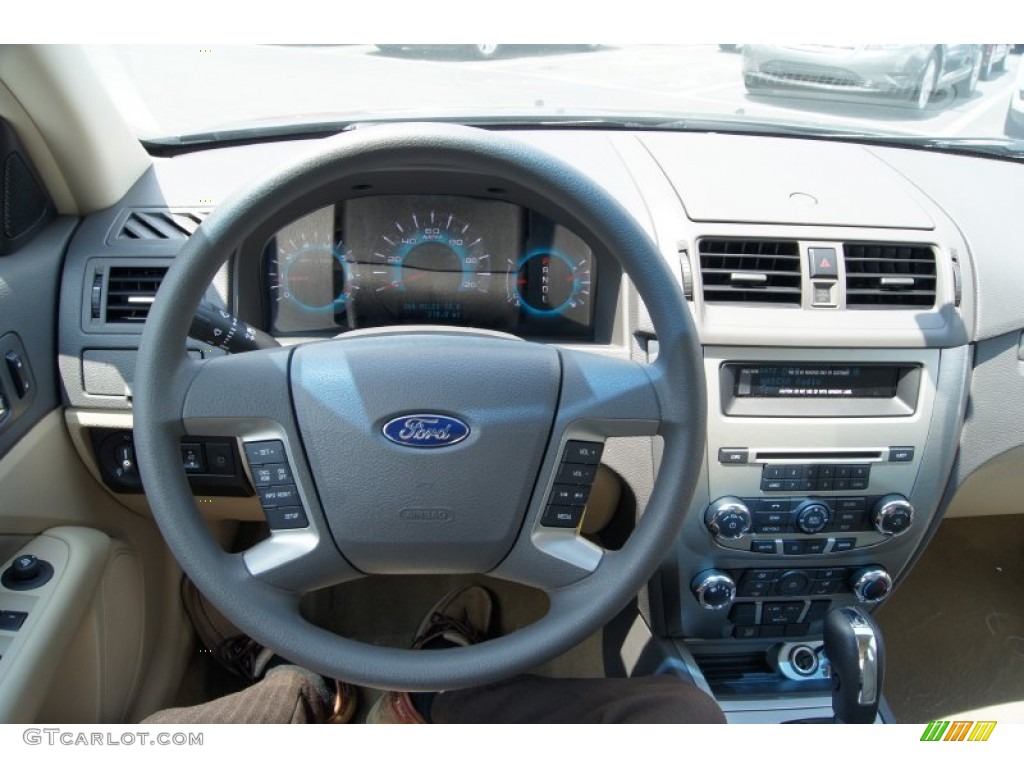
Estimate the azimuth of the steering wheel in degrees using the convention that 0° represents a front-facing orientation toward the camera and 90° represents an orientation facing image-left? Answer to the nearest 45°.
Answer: approximately 0°

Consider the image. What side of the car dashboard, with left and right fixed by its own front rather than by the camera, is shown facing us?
front

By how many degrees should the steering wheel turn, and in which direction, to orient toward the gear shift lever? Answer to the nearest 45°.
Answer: approximately 90° to its left
